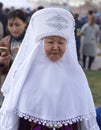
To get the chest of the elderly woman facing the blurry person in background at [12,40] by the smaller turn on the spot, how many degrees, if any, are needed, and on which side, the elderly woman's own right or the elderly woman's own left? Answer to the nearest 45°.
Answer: approximately 180°

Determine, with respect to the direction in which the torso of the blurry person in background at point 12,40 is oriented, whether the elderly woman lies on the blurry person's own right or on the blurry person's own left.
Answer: on the blurry person's own left

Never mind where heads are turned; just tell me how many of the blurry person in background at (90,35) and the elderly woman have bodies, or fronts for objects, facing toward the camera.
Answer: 1

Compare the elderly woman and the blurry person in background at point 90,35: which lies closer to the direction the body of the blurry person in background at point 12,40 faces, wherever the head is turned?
the elderly woman

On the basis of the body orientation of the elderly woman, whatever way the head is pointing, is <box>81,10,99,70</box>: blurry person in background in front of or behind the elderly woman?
behind

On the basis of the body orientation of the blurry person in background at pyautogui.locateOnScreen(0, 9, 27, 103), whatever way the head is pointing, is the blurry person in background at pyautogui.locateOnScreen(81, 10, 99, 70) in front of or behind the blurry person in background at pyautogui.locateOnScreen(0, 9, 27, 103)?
behind

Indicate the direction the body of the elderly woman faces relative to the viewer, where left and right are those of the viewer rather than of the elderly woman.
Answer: facing the viewer
